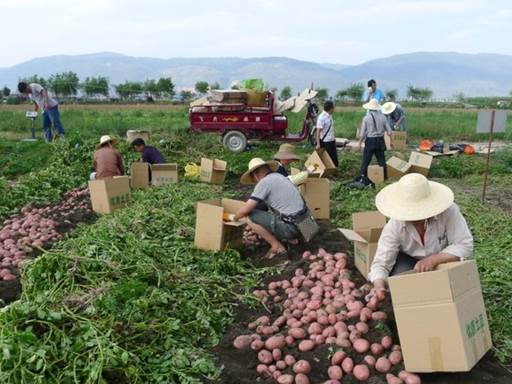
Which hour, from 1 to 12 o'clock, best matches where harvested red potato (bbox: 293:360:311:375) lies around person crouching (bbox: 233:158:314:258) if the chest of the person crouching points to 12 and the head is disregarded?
The harvested red potato is roughly at 9 o'clock from the person crouching.

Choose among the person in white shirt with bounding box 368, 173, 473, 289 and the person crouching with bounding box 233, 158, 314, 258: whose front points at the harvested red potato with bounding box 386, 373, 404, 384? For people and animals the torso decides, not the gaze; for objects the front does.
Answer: the person in white shirt

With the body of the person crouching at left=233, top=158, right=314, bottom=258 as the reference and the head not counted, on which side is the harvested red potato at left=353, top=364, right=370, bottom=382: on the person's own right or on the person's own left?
on the person's own left

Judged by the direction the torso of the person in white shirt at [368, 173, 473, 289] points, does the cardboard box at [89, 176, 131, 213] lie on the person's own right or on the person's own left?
on the person's own right

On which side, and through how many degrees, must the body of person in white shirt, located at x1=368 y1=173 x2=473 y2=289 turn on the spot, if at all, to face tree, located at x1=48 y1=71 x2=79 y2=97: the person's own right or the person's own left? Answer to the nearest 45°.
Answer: approximately 135° to the person's own right

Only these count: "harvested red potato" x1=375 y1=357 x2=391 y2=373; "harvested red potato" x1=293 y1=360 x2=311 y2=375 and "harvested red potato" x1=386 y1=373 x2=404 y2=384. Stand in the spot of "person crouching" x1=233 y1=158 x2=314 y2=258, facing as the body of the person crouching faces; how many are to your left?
3

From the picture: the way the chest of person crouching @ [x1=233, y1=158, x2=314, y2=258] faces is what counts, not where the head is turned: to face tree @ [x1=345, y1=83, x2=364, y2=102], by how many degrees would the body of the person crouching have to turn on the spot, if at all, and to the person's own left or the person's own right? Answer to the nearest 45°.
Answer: approximately 90° to the person's own right

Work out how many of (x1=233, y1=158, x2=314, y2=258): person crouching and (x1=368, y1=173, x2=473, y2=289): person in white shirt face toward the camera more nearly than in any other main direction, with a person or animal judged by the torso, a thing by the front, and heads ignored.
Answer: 1

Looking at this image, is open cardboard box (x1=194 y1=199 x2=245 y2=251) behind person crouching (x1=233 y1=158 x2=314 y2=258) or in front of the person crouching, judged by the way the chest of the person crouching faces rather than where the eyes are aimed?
in front

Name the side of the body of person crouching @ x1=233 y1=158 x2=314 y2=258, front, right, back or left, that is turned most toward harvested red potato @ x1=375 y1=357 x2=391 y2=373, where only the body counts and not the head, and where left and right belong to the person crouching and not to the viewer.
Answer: left

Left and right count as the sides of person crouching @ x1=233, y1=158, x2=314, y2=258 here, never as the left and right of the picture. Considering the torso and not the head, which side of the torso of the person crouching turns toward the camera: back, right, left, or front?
left

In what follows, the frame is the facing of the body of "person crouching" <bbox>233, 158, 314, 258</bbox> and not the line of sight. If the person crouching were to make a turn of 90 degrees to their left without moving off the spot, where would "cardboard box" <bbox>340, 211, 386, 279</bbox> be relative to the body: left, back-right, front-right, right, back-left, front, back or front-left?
front-left

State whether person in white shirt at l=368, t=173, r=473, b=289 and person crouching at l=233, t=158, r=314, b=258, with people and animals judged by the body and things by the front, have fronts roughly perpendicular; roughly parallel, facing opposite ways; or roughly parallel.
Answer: roughly perpendicular

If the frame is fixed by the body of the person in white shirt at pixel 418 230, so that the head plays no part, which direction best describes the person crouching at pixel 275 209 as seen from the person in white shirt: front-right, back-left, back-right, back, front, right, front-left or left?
back-right
